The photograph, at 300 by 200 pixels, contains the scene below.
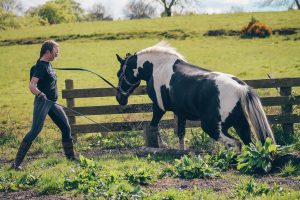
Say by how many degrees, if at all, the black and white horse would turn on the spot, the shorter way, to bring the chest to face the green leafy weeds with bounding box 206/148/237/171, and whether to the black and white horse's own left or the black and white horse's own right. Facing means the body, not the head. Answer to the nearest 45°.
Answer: approximately 90° to the black and white horse's own left

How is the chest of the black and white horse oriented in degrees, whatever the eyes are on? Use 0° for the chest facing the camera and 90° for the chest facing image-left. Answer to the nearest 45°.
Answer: approximately 90°

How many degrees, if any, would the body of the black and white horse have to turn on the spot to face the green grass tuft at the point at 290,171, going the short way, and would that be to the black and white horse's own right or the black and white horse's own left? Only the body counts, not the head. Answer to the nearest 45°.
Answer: approximately 135° to the black and white horse's own left

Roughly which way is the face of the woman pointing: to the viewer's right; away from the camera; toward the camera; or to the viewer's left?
to the viewer's right

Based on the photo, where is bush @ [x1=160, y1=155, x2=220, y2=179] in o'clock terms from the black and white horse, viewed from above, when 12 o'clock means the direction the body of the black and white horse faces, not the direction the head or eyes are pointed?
The bush is roughly at 9 o'clock from the black and white horse.

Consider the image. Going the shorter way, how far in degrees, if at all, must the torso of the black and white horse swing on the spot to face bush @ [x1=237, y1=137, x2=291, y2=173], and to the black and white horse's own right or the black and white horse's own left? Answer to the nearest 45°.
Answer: approximately 135° to the black and white horse's own left

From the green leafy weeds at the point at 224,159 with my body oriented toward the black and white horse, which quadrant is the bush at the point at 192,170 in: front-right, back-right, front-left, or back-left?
back-left

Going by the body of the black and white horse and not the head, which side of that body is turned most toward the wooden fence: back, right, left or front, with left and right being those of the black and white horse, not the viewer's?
right

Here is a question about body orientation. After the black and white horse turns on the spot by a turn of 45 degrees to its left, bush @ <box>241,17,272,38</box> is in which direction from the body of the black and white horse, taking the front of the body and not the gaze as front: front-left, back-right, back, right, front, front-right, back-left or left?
back-right
